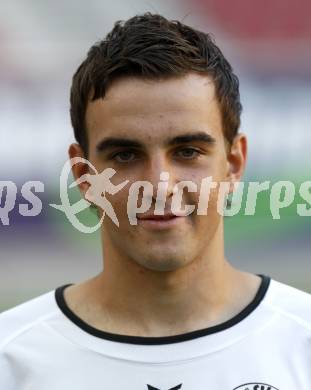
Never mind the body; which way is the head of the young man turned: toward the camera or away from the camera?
toward the camera

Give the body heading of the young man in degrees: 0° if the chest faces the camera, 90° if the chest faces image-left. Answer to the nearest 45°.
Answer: approximately 0°
